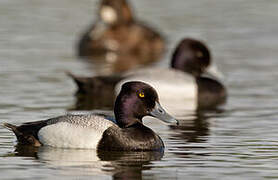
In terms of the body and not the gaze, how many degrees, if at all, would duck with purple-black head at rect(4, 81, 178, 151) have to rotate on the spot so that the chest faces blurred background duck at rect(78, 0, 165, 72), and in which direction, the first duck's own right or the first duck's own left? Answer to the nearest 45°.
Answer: approximately 90° to the first duck's own left

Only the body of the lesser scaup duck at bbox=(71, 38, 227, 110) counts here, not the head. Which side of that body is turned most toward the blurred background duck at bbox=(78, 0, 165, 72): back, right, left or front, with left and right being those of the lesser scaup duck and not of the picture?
left

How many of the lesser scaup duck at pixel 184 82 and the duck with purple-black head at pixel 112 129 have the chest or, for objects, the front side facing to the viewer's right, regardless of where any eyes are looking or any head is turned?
2

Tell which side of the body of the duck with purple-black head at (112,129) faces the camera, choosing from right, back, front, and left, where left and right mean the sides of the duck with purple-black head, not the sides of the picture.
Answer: right

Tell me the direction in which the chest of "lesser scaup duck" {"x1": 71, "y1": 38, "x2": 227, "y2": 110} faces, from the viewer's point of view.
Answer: to the viewer's right

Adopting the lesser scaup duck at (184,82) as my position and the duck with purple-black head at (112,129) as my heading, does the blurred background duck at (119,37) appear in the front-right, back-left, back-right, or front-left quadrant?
back-right

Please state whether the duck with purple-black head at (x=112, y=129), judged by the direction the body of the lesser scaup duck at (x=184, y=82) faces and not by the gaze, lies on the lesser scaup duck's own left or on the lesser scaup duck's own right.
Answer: on the lesser scaup duck's own right
